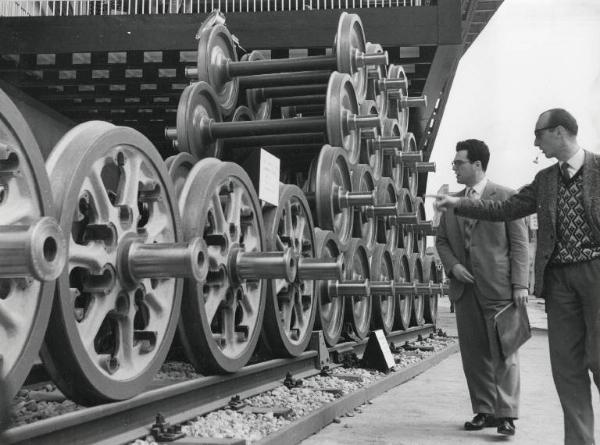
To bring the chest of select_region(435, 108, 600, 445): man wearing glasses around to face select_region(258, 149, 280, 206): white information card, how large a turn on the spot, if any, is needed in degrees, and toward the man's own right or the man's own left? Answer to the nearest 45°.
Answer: approximately 90° to the man's own right

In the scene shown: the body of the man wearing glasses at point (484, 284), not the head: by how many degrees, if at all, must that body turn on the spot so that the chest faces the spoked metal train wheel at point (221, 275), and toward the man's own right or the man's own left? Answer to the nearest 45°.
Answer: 0° — they already face it

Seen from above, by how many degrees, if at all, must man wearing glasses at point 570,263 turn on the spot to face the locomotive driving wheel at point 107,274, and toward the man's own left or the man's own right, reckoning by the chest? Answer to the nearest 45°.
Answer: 0° — they already face it

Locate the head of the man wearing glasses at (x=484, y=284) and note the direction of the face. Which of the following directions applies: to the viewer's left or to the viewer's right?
to the viewer's left

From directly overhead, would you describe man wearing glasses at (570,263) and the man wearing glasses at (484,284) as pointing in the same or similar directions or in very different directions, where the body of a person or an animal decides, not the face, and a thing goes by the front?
same or similar directions

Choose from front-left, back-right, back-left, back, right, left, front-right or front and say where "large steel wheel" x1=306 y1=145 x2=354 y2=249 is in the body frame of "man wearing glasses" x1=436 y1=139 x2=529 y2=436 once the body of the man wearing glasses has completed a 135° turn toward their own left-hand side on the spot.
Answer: back-left

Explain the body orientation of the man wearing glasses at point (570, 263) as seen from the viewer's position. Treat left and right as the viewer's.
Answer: facing the viewer and to the left of the viewer

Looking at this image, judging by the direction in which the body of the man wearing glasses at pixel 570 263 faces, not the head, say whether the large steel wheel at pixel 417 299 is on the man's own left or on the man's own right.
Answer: on the man's own right

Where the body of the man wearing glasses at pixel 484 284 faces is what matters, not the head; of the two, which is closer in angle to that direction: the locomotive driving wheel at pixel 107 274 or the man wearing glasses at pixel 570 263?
the locomotive driving wheel

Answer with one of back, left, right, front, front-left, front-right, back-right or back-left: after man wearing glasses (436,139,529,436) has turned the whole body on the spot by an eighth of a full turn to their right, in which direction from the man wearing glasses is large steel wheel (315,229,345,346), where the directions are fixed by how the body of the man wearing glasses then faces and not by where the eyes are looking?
front-right

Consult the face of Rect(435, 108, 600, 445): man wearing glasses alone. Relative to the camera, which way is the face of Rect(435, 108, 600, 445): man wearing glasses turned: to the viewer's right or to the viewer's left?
to the viewer's left

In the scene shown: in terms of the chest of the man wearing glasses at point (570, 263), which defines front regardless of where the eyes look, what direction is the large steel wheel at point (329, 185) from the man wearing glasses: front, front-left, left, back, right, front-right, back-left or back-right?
right

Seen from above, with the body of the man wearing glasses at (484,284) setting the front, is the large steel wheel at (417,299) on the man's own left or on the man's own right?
on the man's own right

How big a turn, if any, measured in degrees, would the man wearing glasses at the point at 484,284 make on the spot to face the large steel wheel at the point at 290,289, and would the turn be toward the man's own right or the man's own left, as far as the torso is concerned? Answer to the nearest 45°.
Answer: approximately 45° to the man's own right

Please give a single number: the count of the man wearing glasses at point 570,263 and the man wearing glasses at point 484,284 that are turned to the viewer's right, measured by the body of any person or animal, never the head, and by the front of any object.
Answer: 0
